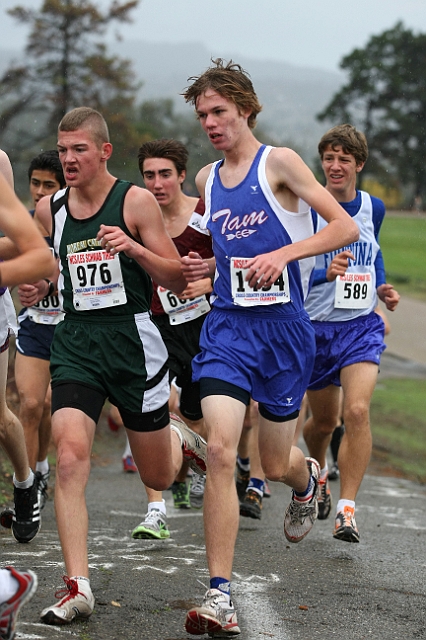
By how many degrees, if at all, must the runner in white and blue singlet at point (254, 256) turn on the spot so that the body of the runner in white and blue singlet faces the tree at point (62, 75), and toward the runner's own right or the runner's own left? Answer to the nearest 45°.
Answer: approximately 135° to the runner's own right

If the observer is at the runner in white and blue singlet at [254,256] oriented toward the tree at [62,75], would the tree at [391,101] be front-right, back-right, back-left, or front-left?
front-right

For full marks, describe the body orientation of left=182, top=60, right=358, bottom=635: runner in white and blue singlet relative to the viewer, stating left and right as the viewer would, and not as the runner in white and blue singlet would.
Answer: facing the viewer and to the left of the viewer

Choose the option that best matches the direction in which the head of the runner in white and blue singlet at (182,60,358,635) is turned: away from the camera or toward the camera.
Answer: toward the camera

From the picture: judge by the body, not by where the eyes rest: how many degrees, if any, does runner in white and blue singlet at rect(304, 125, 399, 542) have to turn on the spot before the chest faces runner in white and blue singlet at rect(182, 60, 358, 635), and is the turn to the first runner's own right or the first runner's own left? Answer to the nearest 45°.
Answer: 0° — they already face them

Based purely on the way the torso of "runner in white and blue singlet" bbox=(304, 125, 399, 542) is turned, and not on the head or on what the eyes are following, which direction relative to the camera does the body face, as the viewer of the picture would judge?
toward the camera

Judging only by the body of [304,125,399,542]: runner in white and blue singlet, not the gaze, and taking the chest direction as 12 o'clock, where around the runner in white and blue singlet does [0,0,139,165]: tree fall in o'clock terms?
The tree is roughly at 5 o'clock from the runner in white and blue singlet.

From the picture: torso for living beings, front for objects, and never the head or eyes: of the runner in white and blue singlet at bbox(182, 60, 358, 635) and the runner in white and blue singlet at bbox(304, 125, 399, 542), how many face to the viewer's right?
0

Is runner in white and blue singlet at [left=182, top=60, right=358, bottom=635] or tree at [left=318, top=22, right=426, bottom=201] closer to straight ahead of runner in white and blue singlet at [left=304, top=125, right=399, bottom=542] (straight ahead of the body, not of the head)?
the runner in white and blue singlet

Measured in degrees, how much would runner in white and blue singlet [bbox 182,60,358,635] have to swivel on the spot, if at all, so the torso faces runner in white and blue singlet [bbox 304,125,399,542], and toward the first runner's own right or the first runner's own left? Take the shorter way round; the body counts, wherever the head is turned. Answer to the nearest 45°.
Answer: approximately 135° to the first runner's own right

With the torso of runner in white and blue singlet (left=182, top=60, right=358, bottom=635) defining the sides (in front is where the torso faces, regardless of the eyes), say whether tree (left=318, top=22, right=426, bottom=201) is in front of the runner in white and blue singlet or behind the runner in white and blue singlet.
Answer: behind
